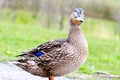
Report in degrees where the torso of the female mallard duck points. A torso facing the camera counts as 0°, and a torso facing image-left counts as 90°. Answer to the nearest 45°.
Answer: approximately 270°
